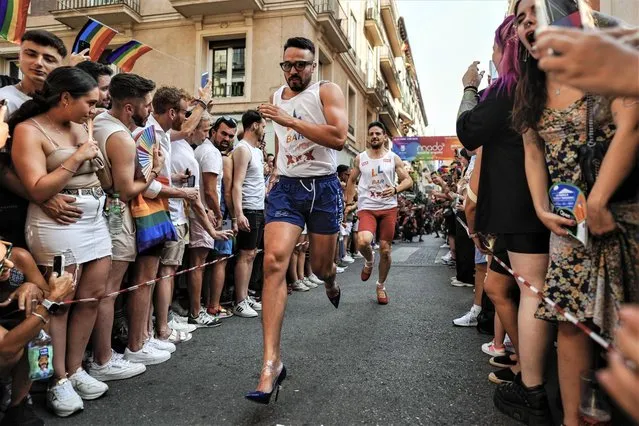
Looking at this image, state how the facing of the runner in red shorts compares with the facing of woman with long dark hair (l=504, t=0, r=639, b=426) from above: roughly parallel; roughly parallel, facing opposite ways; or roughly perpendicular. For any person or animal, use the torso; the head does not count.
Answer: roughly perpendicular

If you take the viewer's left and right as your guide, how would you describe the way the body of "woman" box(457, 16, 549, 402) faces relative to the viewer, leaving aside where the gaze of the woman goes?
facing to the left of the viewer
